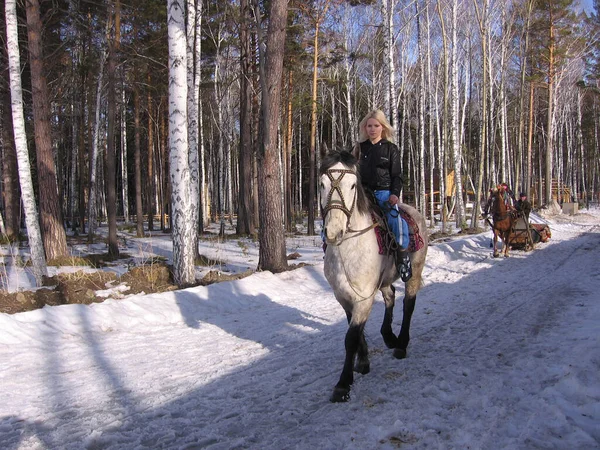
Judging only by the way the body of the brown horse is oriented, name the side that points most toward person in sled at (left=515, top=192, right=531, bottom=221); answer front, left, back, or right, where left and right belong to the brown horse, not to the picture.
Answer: back

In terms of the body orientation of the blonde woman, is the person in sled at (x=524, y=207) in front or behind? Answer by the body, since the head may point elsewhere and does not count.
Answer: behind

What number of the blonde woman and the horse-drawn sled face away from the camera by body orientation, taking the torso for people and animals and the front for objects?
0

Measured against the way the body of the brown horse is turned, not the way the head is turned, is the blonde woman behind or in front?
in front

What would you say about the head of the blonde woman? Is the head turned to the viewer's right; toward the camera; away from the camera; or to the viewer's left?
toward the camera

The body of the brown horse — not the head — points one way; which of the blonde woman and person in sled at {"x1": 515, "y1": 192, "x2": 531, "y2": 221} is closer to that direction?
the blonde woman

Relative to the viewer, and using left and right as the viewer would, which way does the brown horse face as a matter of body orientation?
facing the viewer and to the left of the viewer

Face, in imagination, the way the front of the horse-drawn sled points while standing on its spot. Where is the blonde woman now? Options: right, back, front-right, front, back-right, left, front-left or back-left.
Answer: front-left

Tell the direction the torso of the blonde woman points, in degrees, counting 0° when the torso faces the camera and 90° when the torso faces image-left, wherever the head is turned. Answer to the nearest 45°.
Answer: approximately 45°

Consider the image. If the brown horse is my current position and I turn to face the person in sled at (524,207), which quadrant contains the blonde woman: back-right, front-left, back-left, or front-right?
back-right
